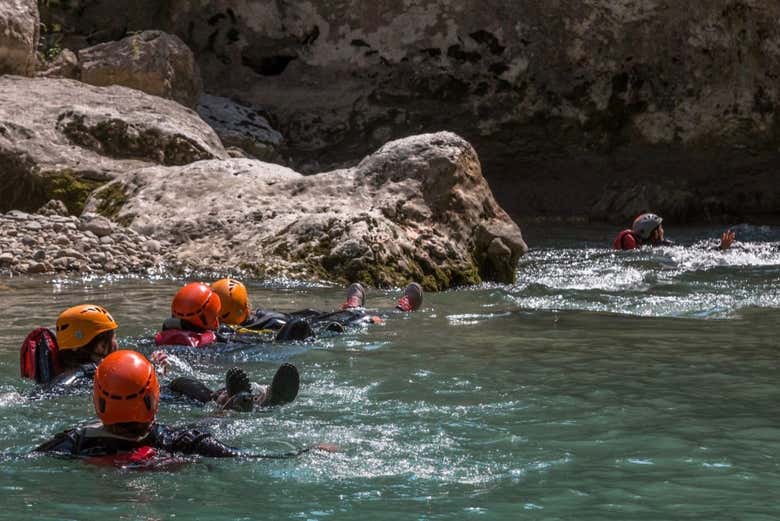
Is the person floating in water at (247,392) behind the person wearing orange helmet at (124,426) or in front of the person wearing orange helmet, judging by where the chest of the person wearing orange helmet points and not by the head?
in front

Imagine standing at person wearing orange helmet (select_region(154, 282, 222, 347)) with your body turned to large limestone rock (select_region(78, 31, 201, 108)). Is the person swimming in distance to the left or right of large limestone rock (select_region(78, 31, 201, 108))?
right

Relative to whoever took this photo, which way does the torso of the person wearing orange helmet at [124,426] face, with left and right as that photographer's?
facing away from the viewer

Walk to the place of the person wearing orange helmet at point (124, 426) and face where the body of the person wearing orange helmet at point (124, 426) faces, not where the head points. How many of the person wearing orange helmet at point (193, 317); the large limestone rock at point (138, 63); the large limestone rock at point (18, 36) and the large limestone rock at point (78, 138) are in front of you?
4

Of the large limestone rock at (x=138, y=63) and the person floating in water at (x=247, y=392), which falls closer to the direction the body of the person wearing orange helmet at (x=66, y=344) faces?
the person floating in water

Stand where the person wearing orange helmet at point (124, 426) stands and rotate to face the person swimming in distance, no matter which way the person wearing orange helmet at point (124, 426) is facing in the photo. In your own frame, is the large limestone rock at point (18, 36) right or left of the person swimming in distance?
left

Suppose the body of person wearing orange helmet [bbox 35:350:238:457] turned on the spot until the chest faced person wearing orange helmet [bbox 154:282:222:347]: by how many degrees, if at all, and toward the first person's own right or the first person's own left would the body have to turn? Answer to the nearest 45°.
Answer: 0° — they already face them

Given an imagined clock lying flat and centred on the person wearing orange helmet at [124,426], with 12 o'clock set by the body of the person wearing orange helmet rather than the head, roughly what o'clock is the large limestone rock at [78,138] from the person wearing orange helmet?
The large limestone rock is roughly at 12 o'clock from the person wearing orange helmet.

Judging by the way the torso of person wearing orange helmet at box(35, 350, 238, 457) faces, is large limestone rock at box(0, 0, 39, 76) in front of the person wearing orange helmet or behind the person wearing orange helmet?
in front

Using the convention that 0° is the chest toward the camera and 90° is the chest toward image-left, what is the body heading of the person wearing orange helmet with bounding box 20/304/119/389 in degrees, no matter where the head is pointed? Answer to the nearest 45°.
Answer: approximately 270°
